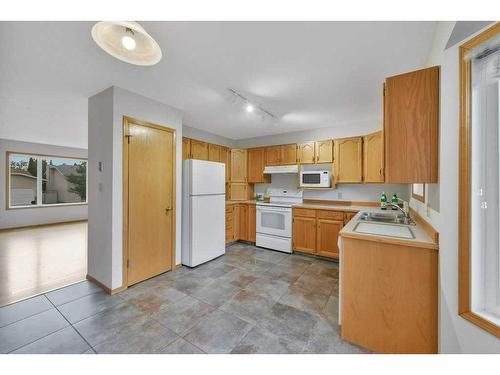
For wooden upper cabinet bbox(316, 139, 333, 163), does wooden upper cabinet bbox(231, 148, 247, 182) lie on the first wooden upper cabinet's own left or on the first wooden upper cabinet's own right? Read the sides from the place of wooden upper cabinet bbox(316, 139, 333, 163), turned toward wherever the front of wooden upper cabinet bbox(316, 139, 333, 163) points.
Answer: on the first wooden upper cabinet's own right

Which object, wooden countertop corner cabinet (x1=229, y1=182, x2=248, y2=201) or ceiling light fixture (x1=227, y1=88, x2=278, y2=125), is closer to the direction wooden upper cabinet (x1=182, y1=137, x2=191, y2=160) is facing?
the ceiling light fixture

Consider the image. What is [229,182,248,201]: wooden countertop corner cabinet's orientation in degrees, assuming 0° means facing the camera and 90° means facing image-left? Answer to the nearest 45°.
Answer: approximately 0°

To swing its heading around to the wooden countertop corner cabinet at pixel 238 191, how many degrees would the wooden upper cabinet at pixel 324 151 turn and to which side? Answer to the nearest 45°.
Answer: approximately 45° to its right

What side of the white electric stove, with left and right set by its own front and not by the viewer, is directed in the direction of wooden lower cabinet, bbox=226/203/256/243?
right

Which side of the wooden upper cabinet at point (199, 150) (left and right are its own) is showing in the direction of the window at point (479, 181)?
front

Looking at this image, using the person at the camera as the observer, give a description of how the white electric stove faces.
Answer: facing the viewer and to the left of the viewer

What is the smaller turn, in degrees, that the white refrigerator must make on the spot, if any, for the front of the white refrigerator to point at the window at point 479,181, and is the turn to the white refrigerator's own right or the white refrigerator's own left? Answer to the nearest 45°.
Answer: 0° — it already faces it

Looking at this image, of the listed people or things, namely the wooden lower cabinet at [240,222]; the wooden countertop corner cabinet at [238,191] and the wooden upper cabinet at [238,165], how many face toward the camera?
3

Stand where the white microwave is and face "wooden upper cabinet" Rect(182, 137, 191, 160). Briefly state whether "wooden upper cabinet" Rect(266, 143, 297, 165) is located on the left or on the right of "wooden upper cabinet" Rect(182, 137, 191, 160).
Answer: right

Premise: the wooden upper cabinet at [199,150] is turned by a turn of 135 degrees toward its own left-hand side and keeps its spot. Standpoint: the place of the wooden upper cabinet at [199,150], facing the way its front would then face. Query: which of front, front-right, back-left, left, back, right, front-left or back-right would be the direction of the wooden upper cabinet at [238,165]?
front-right

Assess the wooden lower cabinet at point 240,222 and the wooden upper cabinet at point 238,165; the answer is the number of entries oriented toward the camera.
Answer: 2
